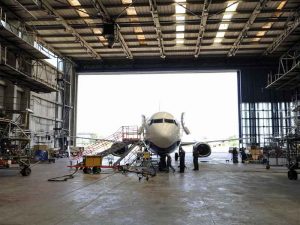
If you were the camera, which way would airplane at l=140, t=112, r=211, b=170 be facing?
facing the viewer

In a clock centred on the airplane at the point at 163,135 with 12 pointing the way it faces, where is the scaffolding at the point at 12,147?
The scaffolding is roughly at 2 o'clock from the airplane.

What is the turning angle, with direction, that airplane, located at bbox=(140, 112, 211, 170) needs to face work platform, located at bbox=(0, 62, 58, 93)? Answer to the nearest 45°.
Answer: approximately 90° to its right

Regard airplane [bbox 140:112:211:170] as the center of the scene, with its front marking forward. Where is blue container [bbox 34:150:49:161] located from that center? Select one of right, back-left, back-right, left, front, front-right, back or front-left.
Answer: back-right

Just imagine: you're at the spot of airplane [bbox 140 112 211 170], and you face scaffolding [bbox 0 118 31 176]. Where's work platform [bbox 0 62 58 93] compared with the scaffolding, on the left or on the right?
right

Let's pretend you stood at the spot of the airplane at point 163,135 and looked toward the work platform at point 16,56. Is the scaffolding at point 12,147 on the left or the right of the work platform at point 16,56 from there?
left

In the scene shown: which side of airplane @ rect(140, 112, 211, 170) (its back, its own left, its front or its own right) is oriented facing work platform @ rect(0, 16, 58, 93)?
right

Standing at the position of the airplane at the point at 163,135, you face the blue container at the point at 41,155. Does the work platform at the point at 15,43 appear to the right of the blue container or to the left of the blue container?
left

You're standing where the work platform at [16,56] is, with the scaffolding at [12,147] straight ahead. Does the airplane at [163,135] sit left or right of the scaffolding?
left

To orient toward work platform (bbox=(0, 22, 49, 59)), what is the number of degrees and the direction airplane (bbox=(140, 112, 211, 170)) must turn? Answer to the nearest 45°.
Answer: approximately 90° to its right
